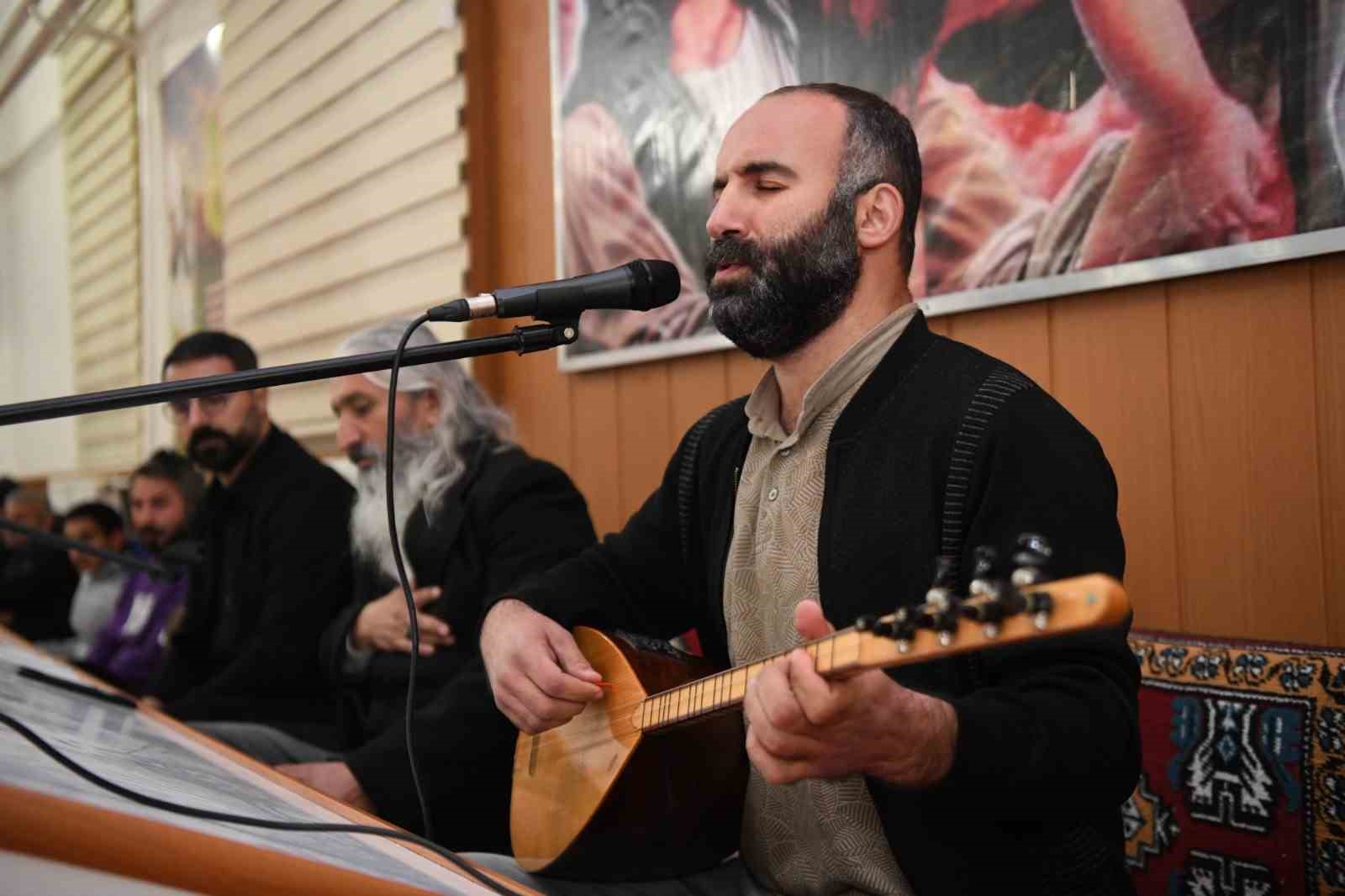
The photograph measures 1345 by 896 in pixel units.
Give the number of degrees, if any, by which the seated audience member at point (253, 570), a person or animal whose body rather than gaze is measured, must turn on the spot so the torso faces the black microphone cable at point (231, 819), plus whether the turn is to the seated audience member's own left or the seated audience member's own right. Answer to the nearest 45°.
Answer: approximately 45° to the seated audience member's own left

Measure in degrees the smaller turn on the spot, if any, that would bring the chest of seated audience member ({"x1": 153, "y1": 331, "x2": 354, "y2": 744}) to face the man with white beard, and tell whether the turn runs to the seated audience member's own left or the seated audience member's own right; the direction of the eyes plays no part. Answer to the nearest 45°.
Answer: approximately 45° to the seated audience member's own left
